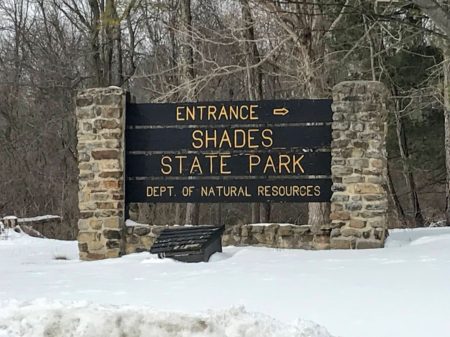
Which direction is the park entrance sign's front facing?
toward the camera
